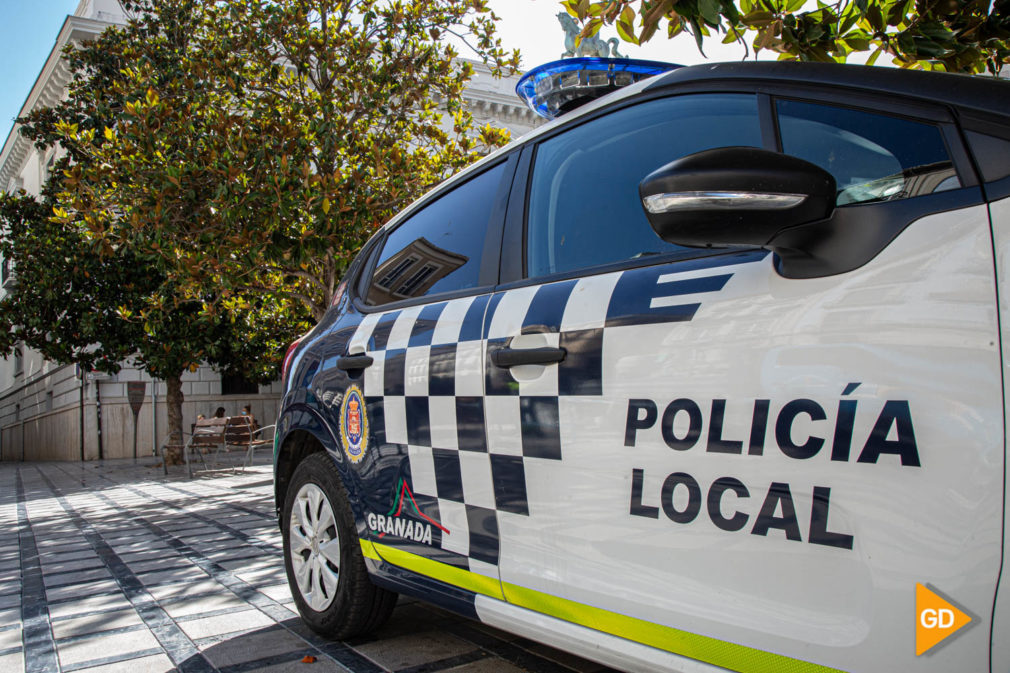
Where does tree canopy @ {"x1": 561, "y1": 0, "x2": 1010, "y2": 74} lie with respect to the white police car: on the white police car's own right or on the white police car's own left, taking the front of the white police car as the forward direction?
on the white police car's own left

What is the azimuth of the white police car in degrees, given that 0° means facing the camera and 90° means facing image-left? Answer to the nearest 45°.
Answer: approximately 315°

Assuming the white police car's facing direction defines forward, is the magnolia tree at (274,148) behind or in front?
behind
